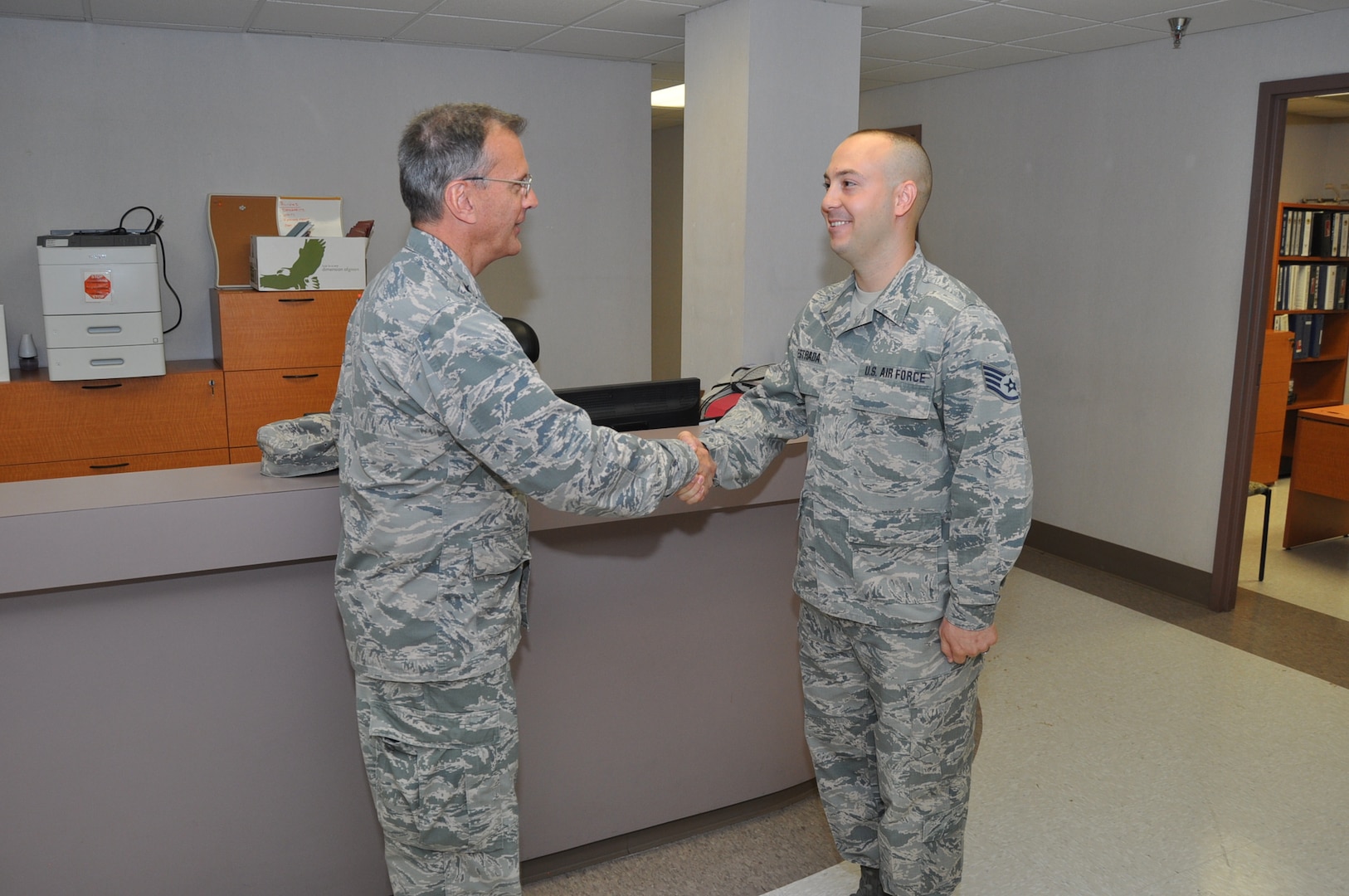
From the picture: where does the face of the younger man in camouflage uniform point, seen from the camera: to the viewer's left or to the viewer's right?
to the viewer's left

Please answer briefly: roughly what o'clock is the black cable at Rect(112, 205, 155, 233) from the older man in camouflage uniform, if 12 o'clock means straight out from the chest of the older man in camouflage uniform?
The black cable is roughly at 8 o'clock from the older man in camouflage uniform.

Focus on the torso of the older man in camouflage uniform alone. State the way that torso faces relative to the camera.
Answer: to the viewer's right

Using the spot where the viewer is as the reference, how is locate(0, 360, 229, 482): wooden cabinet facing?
facing the viewer

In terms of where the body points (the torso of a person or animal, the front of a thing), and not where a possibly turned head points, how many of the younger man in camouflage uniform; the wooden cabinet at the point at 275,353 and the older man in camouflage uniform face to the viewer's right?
1

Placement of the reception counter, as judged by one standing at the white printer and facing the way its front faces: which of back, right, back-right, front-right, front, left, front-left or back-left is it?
front

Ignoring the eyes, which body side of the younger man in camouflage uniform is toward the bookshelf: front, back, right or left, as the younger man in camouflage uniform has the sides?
back

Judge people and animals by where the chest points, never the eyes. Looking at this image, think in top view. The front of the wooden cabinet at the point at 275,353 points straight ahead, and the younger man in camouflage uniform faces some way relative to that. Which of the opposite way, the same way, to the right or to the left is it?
to the right

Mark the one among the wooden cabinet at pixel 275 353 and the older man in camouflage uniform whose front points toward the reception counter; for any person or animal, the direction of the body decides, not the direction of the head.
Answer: the wooden cabinet

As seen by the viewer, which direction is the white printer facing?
toward the camera

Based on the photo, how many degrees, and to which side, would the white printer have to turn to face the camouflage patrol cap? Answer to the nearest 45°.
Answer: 0° — it already faces it

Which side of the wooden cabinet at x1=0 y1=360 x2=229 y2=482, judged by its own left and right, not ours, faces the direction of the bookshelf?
left

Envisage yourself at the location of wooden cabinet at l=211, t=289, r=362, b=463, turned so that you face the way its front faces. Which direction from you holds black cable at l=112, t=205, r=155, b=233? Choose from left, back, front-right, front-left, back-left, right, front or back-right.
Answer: back-right

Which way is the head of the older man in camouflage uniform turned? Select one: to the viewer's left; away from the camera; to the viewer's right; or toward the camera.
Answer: to the viewer's right

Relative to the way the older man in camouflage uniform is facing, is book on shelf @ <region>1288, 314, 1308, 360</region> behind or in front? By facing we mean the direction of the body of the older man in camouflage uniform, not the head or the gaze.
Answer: in front
